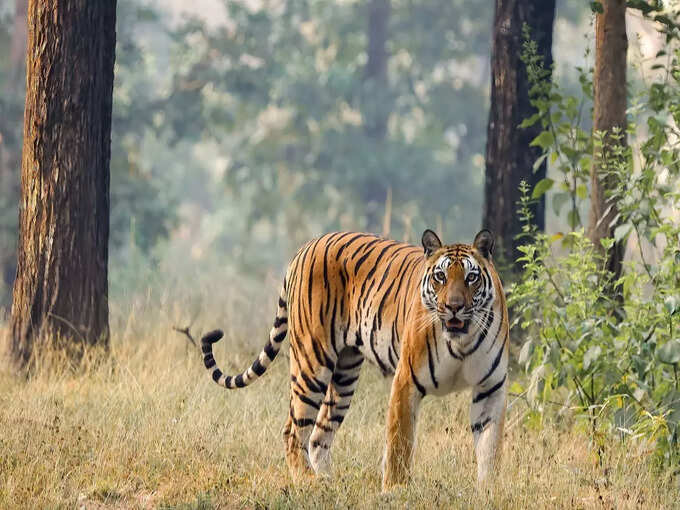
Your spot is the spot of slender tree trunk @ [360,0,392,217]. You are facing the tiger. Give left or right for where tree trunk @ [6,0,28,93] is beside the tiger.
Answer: right

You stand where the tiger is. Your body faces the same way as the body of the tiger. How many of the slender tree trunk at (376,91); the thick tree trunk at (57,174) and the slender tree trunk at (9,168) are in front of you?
0

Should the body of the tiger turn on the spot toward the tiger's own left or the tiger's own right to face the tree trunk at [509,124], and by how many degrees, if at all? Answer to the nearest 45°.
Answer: approximately 135° to the tiger's own left

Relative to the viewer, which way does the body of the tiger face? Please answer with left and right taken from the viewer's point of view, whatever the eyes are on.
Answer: facing the viewer and to the right of the viewer

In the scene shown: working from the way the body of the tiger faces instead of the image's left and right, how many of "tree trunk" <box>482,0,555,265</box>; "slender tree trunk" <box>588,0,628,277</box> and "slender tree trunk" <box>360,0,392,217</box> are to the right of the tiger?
0

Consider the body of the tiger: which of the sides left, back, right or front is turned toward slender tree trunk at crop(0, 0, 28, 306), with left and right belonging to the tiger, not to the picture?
back

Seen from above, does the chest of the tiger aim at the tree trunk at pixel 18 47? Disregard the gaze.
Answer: no

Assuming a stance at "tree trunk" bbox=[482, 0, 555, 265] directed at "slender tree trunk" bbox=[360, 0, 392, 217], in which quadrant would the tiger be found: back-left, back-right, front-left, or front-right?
back-left

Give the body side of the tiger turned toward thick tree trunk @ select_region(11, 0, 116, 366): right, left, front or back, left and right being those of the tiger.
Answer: back

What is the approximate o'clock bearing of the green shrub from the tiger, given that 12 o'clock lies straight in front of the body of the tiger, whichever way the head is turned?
The green shrub is roughly at 10 o'clock from the tiger.

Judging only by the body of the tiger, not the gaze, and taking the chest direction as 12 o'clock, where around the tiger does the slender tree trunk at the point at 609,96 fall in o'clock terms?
The slender tree trunk is roughly at 9 o'clock from the tiger.

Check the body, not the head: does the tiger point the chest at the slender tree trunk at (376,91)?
no

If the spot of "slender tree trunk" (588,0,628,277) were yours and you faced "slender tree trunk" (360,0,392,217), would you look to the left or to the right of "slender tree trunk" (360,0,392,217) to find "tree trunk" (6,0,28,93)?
left
